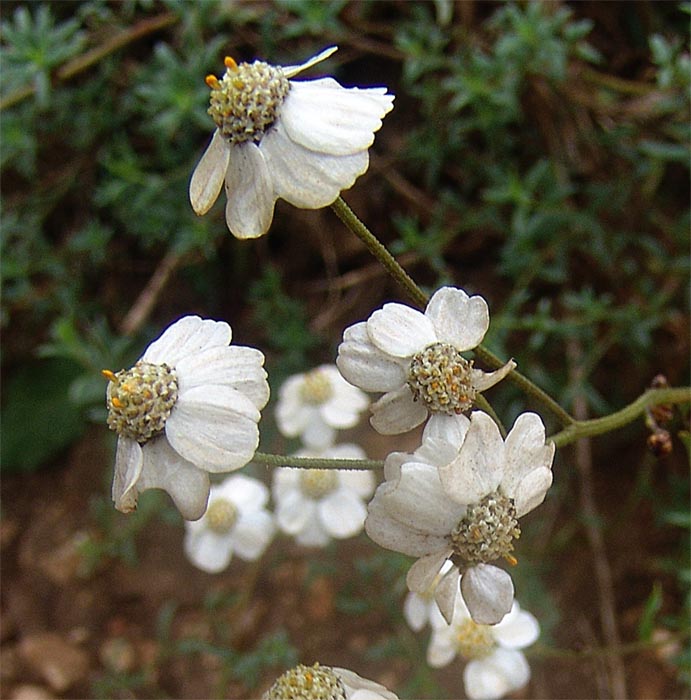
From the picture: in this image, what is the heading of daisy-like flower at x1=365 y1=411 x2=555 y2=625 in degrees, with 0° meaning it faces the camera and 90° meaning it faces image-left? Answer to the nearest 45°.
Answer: approximately 315°

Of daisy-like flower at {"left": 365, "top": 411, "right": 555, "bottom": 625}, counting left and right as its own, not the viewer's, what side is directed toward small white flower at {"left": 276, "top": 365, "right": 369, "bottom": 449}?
back

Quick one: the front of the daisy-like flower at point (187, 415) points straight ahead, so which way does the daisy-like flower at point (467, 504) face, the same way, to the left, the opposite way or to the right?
to the left

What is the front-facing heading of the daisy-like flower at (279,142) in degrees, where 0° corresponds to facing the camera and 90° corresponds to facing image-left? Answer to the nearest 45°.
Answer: approximately 45°
